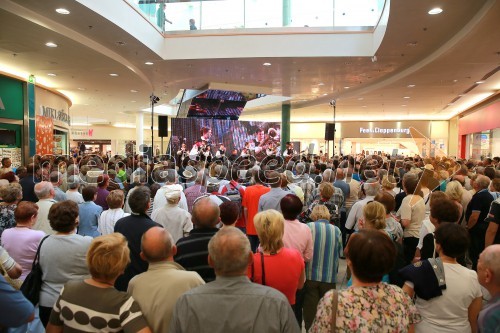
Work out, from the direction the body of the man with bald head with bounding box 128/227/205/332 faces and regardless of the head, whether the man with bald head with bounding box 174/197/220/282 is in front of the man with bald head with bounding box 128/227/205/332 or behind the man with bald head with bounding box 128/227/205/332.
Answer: in front

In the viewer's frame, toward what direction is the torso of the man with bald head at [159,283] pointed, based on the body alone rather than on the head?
away from the camera

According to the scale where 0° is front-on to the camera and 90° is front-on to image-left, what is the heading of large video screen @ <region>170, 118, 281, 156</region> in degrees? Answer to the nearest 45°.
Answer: approximately 0°

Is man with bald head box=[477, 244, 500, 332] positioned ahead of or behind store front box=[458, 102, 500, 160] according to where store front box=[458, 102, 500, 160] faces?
ahead

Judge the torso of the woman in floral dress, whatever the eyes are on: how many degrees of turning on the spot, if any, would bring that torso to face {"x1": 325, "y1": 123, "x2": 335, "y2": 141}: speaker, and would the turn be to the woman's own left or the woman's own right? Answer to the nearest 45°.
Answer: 0° — they already face it

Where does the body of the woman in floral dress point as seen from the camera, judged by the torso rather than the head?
away from the camera

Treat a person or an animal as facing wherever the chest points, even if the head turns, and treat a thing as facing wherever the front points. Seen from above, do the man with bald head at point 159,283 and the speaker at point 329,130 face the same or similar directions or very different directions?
very different directions

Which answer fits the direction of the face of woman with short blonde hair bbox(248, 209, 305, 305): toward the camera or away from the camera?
away from the camera

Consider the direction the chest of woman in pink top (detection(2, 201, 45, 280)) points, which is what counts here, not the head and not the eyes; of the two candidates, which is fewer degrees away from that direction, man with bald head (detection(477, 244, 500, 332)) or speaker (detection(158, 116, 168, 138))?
the speaker

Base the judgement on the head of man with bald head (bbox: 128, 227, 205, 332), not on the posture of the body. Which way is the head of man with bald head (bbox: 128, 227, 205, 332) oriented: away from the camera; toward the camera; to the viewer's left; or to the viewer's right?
away from the camera

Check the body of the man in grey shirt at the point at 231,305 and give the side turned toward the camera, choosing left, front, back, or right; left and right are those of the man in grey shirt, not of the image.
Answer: back

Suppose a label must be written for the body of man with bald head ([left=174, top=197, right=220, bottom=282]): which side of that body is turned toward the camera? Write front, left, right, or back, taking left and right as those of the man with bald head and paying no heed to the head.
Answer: back
